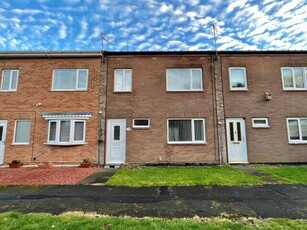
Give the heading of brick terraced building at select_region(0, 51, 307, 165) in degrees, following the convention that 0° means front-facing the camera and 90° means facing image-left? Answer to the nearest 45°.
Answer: approximately 0°

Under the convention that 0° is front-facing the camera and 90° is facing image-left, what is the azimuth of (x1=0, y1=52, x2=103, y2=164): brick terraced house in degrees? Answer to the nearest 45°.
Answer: approximately 0°
